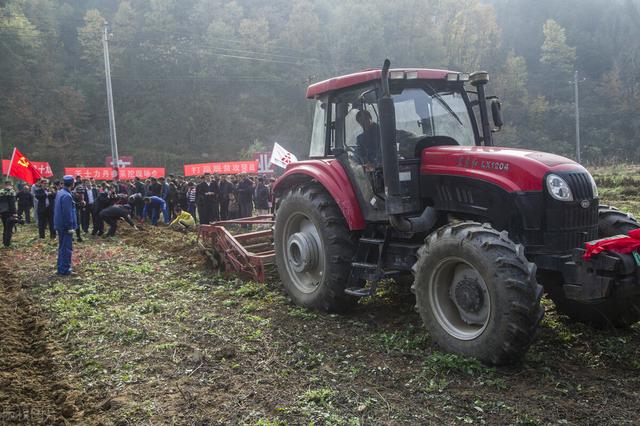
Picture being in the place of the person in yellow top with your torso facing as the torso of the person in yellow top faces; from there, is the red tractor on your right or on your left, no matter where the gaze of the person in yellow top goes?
on your left

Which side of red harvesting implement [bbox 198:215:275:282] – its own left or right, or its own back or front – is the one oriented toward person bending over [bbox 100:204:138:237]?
back

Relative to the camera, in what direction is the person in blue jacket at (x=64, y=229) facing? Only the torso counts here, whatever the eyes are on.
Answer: to the viewer's right

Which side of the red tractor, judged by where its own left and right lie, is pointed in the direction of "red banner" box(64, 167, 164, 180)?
back

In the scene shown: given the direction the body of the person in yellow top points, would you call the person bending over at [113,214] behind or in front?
in front

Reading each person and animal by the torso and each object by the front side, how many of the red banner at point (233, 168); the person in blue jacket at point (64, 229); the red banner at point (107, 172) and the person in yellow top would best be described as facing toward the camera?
2

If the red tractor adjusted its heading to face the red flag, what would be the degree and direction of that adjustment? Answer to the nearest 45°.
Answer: approximately 180°

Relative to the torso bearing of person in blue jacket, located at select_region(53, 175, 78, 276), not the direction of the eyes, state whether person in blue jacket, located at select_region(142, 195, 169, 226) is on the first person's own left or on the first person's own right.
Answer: on the first person's own left

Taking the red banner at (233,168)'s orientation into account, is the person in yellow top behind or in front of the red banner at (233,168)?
in front

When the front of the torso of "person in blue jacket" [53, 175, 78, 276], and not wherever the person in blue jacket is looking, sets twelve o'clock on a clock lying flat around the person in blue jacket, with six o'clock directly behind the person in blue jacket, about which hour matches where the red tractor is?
The red tractor is roughly at 2 o'clock from the person in blue jacket.

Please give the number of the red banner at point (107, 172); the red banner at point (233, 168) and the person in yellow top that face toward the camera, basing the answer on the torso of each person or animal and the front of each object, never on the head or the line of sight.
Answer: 2

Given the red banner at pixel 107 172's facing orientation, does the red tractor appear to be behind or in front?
in front

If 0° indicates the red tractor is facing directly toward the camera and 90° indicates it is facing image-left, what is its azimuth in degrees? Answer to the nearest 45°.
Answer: approximately 315°
